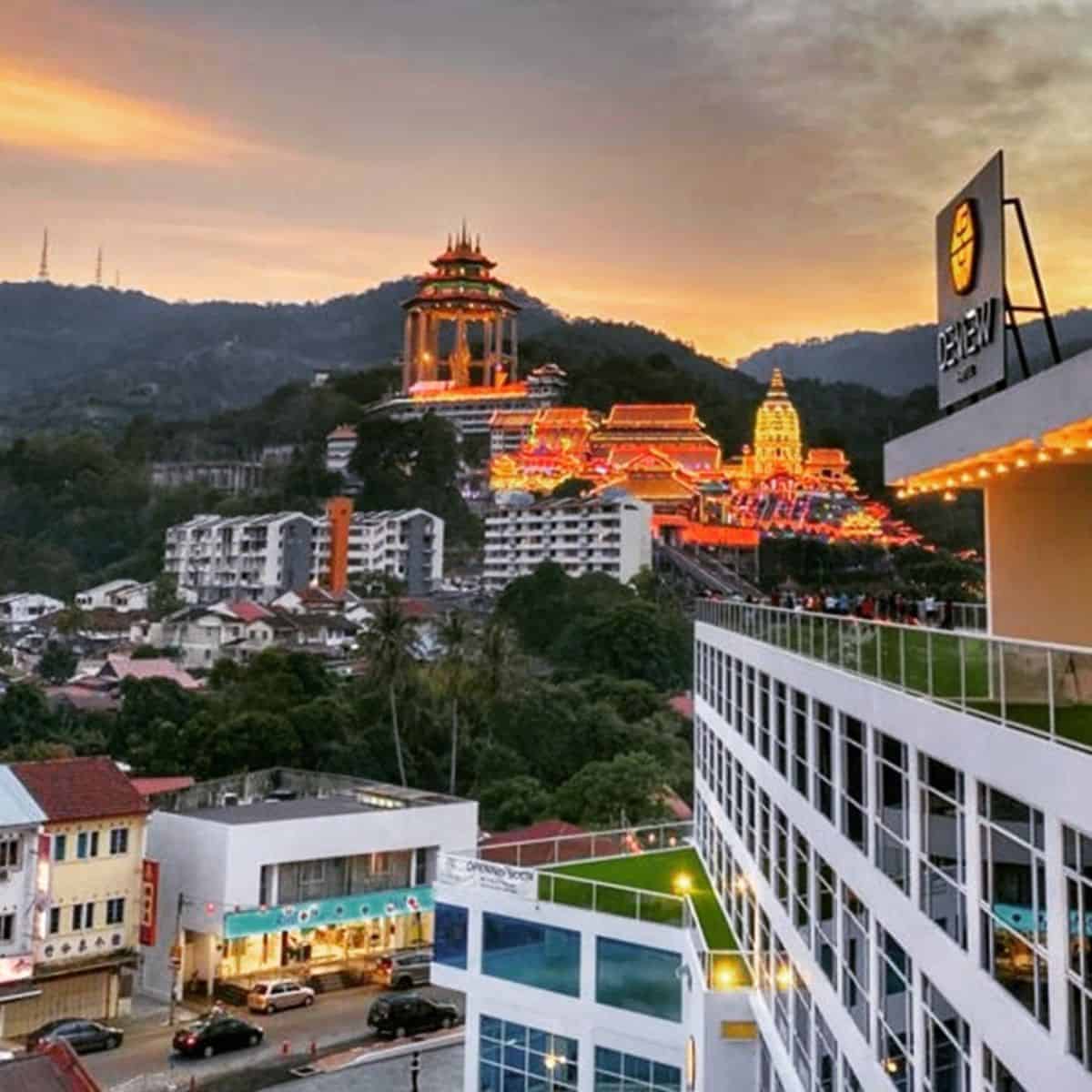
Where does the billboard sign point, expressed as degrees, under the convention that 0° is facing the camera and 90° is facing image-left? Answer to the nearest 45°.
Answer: approximately 45°

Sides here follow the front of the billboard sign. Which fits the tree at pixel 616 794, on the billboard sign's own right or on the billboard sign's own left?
on the billboard sign's own right

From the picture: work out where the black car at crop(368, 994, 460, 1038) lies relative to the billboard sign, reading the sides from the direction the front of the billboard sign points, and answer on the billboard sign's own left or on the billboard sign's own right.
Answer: on the billboard sign's own right

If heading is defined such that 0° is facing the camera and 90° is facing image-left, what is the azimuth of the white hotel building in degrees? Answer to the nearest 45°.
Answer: approximately 45°

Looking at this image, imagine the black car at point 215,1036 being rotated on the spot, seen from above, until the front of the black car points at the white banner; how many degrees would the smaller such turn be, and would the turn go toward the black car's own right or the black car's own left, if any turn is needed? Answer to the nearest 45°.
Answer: approximately 90° to the black car's own right

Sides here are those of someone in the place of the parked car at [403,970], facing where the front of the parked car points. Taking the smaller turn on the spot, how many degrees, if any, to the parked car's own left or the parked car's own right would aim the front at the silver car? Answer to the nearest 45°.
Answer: approximately 180°
